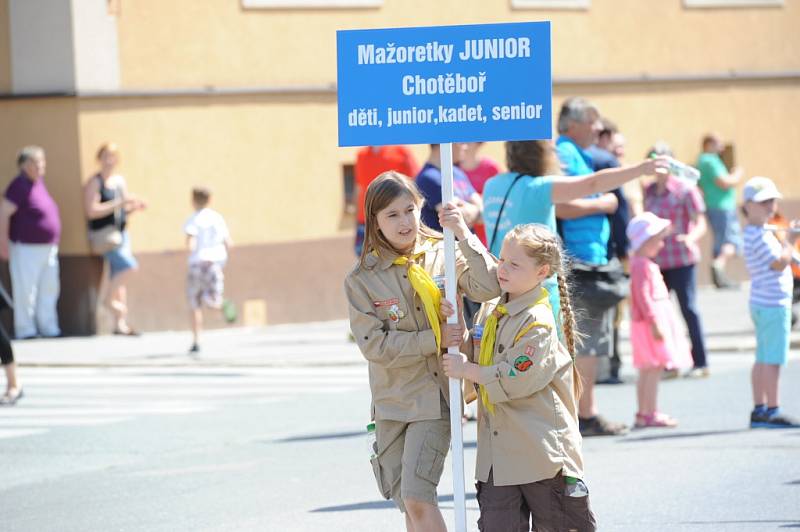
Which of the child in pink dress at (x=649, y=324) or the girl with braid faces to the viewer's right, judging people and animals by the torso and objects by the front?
the child in pink dress

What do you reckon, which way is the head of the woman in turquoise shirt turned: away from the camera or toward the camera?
away from the camera

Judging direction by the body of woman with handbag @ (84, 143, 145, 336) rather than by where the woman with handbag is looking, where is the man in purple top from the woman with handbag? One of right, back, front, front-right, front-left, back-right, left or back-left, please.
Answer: back-right

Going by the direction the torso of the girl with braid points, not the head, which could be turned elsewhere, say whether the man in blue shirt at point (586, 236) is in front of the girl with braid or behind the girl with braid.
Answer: behind

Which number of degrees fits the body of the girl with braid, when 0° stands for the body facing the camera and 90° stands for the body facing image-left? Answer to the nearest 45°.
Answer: approximately 45°

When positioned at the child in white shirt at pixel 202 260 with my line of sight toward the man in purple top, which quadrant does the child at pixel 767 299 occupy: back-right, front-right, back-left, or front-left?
back-left
